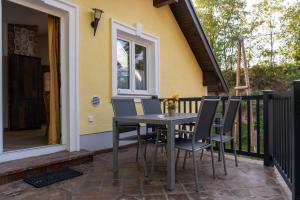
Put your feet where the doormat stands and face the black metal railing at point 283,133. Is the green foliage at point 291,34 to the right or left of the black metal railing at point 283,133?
left

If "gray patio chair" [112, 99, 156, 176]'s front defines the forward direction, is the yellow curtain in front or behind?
behind

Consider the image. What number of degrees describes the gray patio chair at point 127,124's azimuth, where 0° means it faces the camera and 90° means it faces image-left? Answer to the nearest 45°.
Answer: approximately 315°

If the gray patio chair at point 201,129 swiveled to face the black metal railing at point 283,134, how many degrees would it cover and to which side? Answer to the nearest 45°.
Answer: approximately 135° to its right

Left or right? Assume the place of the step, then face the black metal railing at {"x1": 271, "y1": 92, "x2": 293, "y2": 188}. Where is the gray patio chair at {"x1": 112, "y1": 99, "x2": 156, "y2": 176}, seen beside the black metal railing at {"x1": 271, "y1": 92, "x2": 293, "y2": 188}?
left

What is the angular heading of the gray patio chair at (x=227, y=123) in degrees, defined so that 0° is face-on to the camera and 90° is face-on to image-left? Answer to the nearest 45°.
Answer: approximately 45°

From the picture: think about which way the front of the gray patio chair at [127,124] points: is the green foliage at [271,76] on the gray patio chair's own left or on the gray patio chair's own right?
on the gray patio chair's own left

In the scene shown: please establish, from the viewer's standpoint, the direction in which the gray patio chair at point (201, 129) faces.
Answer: facing away from the viewer and to the left of the viewer

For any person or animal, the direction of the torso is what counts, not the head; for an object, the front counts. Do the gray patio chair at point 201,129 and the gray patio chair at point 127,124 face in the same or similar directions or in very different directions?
very different directions
